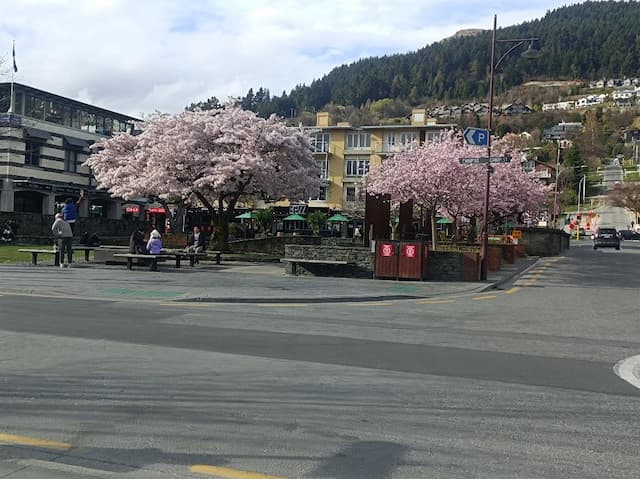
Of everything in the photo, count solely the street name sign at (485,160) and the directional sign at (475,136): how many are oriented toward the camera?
2

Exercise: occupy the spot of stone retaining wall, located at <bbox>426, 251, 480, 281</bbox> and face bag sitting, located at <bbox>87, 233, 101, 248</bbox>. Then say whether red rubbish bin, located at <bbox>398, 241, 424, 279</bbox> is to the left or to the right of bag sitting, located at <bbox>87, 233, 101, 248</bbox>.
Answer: left

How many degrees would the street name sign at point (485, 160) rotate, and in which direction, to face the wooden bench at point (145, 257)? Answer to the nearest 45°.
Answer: approximately 90° to its right

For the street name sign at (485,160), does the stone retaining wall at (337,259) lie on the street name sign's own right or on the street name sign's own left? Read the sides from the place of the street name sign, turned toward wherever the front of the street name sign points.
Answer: on the street name sign's own right

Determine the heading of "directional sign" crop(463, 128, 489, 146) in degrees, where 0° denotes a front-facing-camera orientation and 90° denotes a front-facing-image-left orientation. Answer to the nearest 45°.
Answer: approximately 0°

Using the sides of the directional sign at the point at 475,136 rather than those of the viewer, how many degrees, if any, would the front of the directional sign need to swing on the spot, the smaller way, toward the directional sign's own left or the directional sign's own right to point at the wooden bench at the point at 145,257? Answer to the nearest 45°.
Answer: approximately 90° to the directional sign's own right

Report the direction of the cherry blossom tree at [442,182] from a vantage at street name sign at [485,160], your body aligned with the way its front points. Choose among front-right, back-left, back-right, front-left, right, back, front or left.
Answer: back
